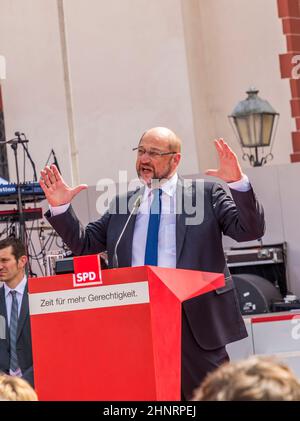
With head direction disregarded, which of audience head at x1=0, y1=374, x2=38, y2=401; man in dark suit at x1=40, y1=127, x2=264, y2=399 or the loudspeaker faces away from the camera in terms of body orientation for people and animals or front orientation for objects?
the audience head

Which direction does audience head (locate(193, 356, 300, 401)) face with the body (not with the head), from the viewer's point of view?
away from the camera

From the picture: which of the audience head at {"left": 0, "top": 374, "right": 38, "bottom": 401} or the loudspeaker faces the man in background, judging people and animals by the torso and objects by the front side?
the audience head

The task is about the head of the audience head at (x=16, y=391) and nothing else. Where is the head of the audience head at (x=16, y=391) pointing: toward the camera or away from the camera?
away from the camera

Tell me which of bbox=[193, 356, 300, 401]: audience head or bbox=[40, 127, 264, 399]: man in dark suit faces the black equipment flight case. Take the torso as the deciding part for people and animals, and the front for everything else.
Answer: the audience head

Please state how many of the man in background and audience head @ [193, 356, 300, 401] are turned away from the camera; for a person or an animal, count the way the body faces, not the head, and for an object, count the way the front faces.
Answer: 1

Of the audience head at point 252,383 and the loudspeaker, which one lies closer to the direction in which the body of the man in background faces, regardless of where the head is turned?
the audience head

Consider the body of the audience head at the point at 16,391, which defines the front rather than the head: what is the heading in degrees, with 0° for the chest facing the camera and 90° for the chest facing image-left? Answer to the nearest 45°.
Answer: approximately 180°

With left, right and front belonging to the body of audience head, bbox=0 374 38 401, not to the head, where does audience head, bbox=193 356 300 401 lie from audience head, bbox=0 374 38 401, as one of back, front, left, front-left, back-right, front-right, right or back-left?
back-right

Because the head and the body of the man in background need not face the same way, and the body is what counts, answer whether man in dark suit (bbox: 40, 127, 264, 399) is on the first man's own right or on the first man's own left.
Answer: on the first man's own left
